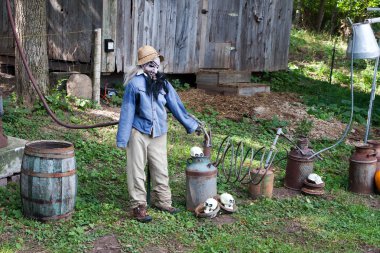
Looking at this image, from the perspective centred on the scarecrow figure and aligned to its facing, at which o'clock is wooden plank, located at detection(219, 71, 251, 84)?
The wooden plank is roughly at 8 o'clock from the scarecrow figure.

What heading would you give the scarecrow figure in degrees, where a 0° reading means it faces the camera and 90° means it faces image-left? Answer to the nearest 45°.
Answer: approximately 315°

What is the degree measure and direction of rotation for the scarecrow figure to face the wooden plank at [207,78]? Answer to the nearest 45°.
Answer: approximately 135° to its left

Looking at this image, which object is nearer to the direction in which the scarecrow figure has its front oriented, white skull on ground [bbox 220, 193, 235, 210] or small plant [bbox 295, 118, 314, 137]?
the white skull on ground

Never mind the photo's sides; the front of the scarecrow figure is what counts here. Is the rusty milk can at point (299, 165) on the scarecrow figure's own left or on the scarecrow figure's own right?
on the scarecrow figure's own left

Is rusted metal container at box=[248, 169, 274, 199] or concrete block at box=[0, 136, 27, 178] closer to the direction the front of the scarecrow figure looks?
the rusted metal container

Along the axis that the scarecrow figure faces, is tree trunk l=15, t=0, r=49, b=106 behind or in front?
behind
